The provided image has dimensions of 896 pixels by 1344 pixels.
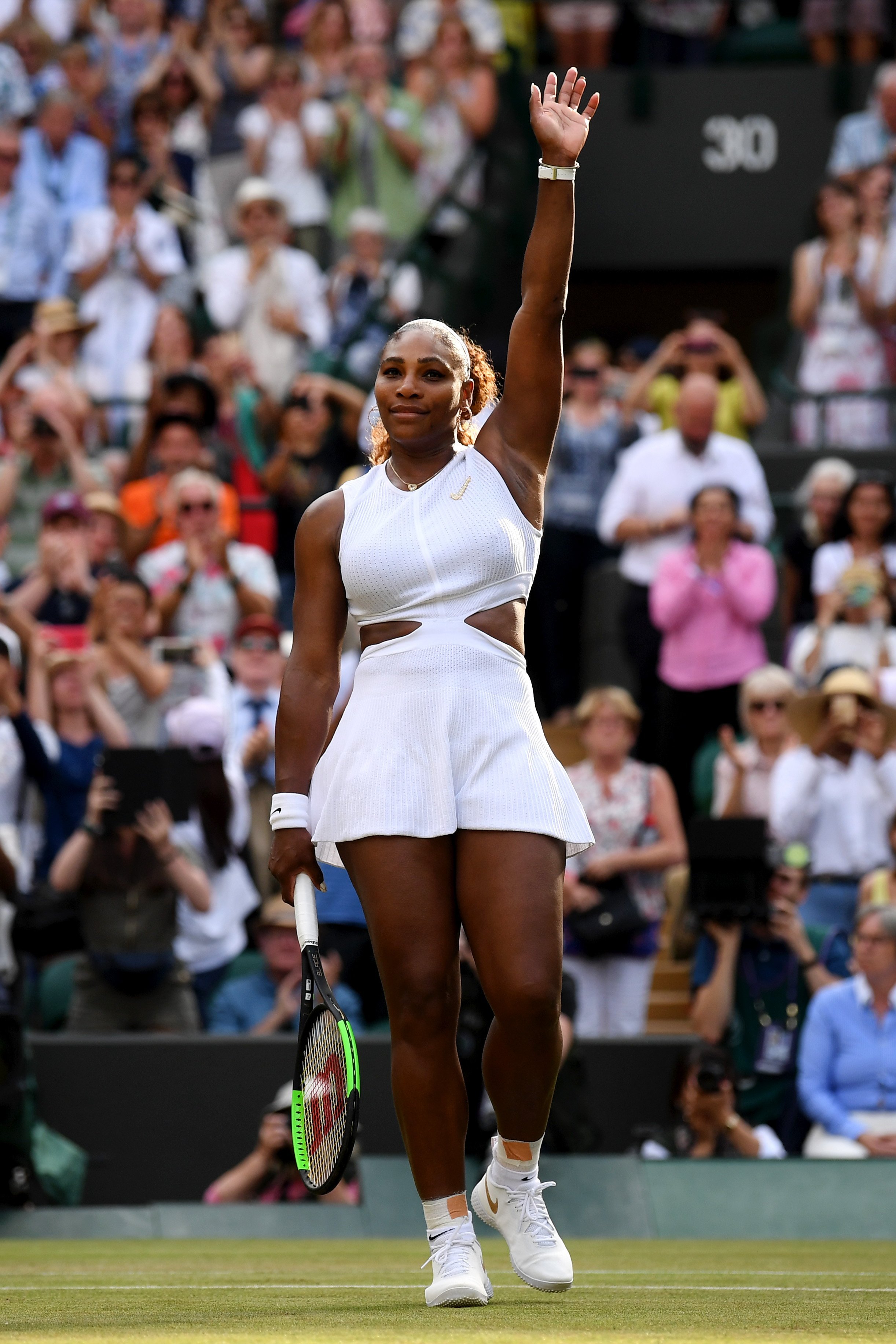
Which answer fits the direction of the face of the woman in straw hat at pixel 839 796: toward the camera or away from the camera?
toward the camera

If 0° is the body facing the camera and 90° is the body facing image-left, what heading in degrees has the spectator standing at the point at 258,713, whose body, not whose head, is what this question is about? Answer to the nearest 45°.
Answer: approximately 0°

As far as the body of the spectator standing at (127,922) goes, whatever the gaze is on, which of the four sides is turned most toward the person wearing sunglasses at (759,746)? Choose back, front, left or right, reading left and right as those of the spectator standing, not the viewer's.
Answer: left

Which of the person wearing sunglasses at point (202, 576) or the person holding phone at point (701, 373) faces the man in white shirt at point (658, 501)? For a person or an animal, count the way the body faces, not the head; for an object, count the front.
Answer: the person holding phone

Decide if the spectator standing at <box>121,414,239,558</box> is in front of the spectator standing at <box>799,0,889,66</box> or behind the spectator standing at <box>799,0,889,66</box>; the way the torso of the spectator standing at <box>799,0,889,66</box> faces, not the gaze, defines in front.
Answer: in front

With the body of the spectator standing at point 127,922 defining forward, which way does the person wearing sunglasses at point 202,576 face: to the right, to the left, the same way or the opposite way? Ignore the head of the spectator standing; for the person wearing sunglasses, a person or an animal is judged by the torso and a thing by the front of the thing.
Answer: the same way

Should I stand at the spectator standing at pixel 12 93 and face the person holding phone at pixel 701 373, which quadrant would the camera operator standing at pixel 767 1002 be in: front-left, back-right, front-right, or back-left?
front-right

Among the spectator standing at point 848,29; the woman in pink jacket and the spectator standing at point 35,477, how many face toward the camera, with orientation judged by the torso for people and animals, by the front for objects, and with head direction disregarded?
3

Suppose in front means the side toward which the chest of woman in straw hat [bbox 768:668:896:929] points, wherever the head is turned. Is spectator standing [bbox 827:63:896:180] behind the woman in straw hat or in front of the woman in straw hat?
behind

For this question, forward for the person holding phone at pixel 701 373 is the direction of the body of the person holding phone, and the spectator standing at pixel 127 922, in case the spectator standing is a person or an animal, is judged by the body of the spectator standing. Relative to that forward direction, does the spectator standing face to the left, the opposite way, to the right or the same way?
the same way

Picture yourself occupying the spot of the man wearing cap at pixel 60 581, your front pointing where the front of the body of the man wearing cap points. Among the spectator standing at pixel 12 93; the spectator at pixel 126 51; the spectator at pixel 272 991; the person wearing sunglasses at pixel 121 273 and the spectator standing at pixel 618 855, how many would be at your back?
3

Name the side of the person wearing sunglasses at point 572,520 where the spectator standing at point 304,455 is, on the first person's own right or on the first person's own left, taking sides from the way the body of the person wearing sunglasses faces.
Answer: on the first person's own right

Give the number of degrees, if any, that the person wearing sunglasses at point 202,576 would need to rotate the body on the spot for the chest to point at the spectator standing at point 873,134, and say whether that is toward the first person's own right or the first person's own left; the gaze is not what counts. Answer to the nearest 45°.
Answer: approximately 135° to the first person's own left

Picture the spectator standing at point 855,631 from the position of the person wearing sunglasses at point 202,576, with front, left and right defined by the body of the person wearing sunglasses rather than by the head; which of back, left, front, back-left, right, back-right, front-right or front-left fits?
left

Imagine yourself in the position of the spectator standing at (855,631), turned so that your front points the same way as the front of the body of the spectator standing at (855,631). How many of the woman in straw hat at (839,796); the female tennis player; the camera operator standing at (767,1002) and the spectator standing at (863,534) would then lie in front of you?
3

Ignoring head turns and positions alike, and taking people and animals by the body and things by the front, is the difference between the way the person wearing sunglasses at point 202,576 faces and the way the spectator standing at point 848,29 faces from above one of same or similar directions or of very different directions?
same or similar directions

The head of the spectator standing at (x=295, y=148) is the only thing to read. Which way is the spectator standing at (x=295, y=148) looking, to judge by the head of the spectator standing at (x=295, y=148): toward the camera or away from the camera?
toward the camera

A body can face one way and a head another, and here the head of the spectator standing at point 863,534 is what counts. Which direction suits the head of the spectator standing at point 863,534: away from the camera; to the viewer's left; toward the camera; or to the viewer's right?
toward the camera

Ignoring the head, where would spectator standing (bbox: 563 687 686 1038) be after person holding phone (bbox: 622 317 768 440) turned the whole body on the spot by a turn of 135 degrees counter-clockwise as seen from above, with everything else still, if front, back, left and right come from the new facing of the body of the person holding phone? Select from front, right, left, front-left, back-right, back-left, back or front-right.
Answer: back-right

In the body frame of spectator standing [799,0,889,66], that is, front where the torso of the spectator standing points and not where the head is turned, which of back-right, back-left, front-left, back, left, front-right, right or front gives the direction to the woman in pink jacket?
front

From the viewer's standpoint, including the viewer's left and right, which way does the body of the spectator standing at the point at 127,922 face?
facing the viewer

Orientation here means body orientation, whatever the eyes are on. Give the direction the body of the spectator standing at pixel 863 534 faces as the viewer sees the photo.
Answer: toward the camera
